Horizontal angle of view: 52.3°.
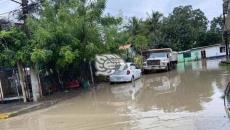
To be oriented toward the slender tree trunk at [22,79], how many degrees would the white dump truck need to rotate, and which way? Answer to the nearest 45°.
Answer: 0° — it already faces it

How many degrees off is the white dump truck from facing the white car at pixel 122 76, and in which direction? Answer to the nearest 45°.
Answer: approximately 45° to its left

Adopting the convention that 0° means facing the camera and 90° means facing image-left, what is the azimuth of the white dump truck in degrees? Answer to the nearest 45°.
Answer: approximately 45°

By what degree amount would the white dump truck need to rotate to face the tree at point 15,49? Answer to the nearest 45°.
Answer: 0° — it already faces it
